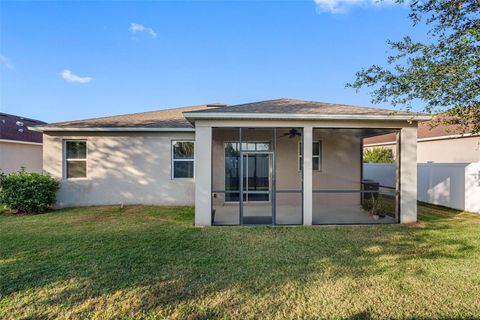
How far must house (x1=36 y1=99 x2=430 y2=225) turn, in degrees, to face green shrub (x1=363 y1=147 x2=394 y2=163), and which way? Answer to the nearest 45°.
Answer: approximately 45° to its right

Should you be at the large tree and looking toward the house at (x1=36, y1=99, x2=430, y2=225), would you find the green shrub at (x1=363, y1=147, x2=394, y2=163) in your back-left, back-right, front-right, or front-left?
front-right

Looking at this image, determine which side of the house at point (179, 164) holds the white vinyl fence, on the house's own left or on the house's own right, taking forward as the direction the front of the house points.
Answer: on the house's own right

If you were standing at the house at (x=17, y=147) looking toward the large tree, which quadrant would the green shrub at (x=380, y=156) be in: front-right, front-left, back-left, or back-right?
front-left

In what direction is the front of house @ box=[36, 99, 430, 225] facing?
away from the camera
